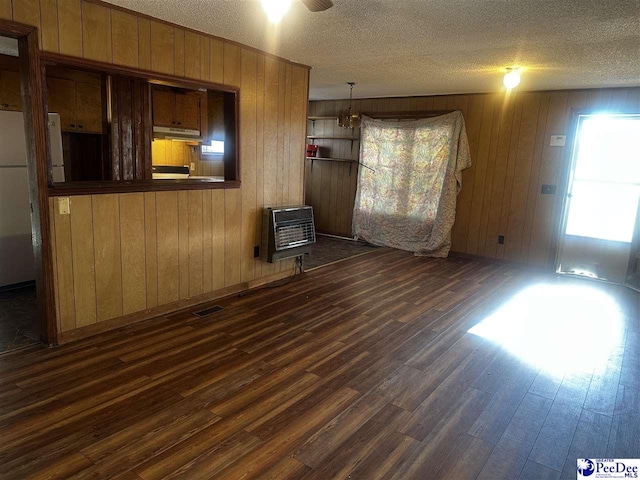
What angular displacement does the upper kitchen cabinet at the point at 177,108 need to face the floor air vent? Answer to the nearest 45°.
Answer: approximately 45° to its right

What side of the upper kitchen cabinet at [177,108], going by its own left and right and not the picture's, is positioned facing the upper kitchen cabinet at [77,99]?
right

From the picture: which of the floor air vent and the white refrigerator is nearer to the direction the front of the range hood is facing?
the floor air vent

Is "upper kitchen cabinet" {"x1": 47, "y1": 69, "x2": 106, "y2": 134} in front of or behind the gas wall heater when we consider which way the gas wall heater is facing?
behind

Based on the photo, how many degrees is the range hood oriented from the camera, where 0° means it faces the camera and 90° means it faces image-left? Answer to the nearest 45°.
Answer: approximately 315°

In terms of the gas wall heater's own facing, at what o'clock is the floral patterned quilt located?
The floral patterned quilt is roughly at 9 o'clock from the gas wall heater.

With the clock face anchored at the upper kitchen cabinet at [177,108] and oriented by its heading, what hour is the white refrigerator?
The white refrigerator is roughly at 3 o'clock from the upper kitchen cabinet.

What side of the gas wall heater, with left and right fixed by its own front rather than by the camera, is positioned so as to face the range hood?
back

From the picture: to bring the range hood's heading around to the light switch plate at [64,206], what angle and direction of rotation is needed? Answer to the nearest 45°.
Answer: approximately 45° to its right

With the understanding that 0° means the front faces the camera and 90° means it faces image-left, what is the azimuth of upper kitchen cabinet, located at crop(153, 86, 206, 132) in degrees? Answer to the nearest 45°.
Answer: approximately 315°

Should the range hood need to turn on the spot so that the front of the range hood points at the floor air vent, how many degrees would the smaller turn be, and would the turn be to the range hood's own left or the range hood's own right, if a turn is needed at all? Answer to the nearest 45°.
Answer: approximately 45° to the range hood's own right

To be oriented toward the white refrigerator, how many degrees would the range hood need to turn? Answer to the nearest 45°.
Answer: approximately 90° to its right
